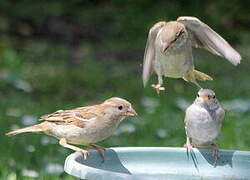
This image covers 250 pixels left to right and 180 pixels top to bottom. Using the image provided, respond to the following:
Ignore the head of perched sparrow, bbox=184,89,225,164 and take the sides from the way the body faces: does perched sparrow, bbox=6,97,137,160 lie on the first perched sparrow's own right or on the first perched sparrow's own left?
on the first perched sparrow's own right

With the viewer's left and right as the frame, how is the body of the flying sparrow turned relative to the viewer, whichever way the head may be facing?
facing the viewer and to the left of the viewer

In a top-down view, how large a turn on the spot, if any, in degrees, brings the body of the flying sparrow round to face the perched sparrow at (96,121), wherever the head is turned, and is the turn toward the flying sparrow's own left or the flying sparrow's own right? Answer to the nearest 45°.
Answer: approximately 45° to the flying sparrow's own right

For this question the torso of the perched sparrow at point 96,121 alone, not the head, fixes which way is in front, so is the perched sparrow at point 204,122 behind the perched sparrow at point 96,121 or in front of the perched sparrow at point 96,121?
in front

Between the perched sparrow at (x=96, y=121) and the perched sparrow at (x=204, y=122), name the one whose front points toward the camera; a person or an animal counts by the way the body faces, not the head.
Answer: the perched sparrow at (x=204, y=122)

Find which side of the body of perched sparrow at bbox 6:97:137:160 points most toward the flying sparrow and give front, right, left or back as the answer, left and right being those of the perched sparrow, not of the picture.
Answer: front

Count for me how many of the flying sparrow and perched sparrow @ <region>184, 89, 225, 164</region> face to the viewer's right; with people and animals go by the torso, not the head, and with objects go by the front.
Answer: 0

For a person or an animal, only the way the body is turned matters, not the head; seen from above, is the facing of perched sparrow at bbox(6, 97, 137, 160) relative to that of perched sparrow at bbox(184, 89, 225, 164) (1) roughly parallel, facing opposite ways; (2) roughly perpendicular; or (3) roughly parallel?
roughly perpendicular

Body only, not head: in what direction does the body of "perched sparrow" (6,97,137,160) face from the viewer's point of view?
to the viewer's right

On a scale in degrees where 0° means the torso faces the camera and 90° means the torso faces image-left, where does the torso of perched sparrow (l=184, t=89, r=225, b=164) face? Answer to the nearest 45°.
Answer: approximately 0°

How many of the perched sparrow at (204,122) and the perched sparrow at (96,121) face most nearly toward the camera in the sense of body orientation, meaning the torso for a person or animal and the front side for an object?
1
